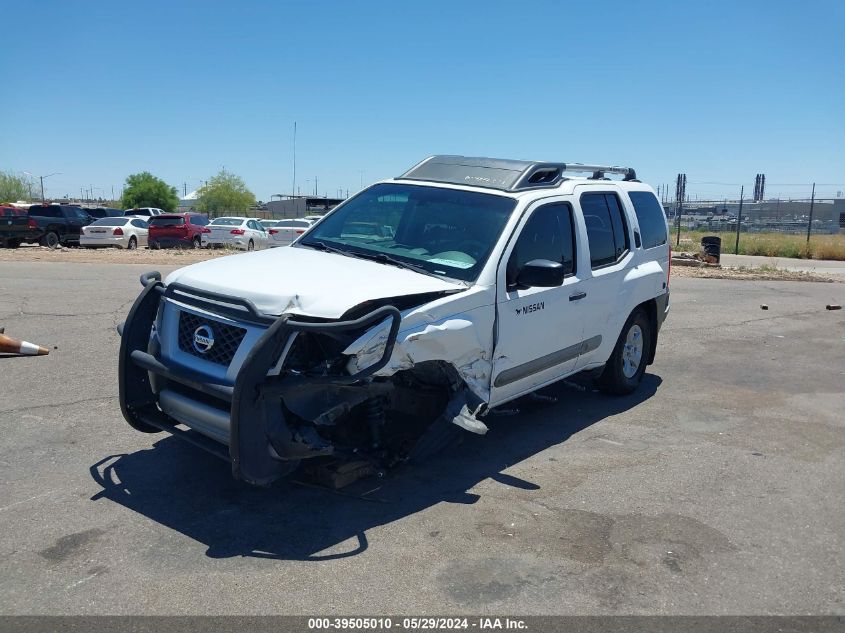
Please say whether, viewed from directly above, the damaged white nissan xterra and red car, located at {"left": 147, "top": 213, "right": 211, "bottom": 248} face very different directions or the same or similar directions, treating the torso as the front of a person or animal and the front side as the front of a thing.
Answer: very different directions

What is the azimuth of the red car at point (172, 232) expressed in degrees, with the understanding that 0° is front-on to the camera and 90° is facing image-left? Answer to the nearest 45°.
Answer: approximately 225°

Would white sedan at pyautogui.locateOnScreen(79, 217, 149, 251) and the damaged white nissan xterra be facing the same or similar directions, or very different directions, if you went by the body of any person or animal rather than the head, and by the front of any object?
very different directions

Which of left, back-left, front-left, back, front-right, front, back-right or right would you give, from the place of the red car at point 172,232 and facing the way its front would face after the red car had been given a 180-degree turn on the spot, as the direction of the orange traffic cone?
front-left
